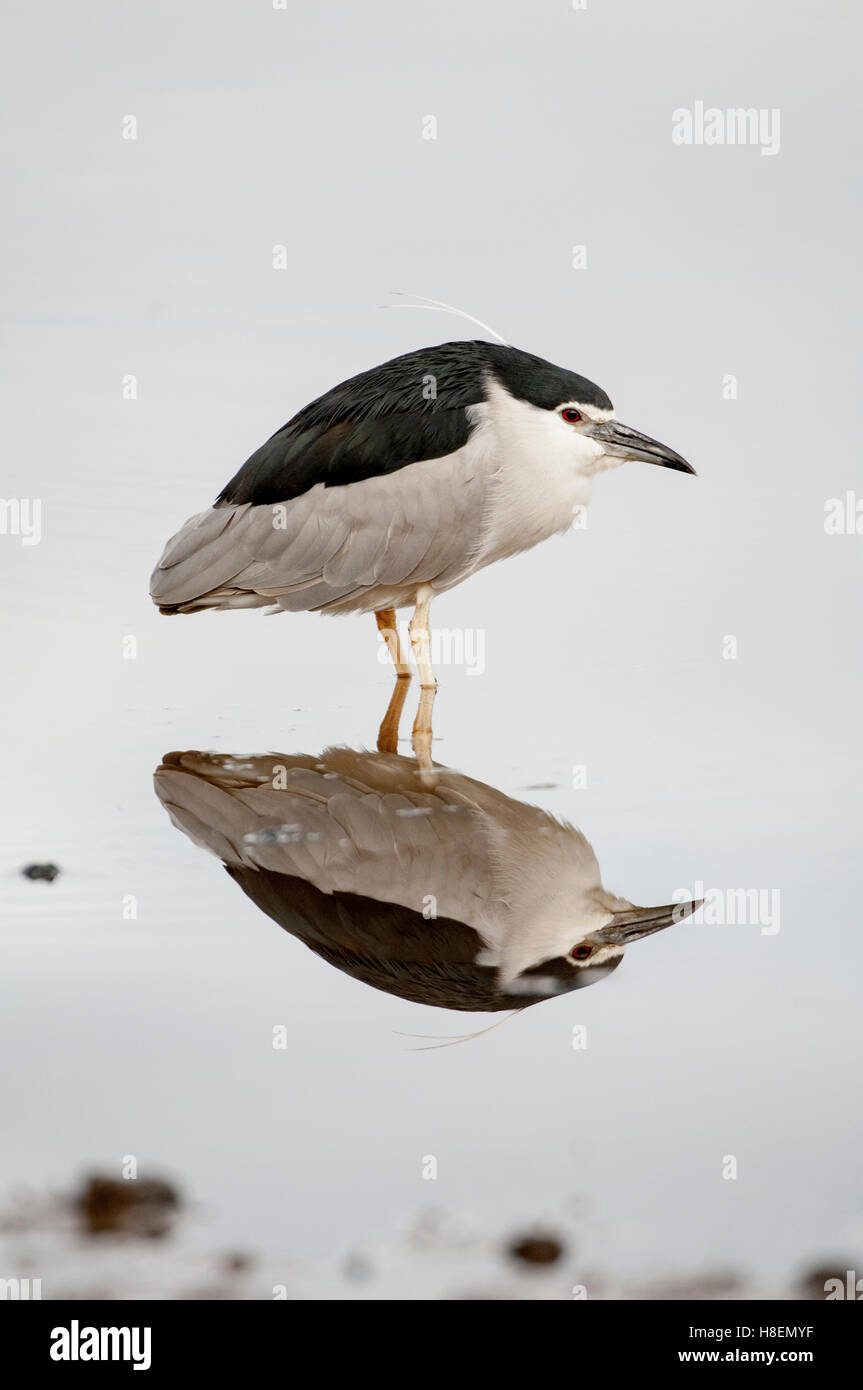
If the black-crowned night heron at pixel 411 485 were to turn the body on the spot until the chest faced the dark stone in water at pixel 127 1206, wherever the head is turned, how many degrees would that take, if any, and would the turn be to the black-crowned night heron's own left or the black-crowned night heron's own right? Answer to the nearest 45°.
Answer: approximately 90° to the black-crowned night heron's own right

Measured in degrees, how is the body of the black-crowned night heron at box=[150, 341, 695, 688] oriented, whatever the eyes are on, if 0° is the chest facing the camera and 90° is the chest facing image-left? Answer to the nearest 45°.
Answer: approximately 270°

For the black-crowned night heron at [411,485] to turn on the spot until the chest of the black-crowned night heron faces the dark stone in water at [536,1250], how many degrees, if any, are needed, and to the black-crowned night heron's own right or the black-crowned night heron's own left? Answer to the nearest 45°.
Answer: approximately 90° to the black-crowned night heron's own right
